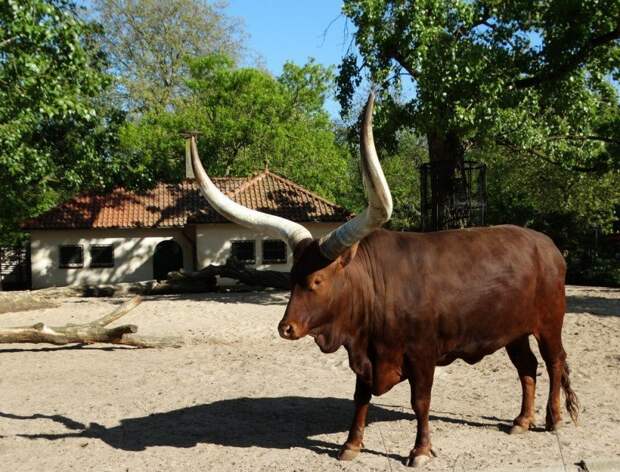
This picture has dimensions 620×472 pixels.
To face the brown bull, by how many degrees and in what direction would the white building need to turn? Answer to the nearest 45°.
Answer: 0° — it already faces it

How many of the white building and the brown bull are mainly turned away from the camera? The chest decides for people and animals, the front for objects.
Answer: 0

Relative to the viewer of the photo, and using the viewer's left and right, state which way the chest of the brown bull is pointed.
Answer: facing the viewer and to the left of the viewer

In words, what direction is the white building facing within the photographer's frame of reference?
facing the viewer

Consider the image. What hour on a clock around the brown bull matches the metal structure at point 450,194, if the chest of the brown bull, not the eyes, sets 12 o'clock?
The metal structure is roughly at 5 o'clock from the brown bull.

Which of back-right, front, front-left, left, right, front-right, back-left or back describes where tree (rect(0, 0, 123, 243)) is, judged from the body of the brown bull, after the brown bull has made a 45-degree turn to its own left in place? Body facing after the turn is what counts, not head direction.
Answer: back-right

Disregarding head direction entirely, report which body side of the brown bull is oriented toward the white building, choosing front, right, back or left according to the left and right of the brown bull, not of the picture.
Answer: right

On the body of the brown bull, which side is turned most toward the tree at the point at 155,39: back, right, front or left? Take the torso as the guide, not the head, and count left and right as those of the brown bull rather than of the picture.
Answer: right

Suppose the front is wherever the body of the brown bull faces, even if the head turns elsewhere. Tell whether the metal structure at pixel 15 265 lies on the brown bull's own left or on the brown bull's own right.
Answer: on the brown bull's own right

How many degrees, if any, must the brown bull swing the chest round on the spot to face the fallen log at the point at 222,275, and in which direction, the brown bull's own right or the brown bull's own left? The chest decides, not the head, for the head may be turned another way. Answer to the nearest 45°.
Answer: approximately 135° to the brown bull's own right

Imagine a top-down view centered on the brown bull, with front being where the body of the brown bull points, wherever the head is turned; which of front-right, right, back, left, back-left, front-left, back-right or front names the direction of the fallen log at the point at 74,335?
right

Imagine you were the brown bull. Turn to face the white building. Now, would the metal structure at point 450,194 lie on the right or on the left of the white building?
right
